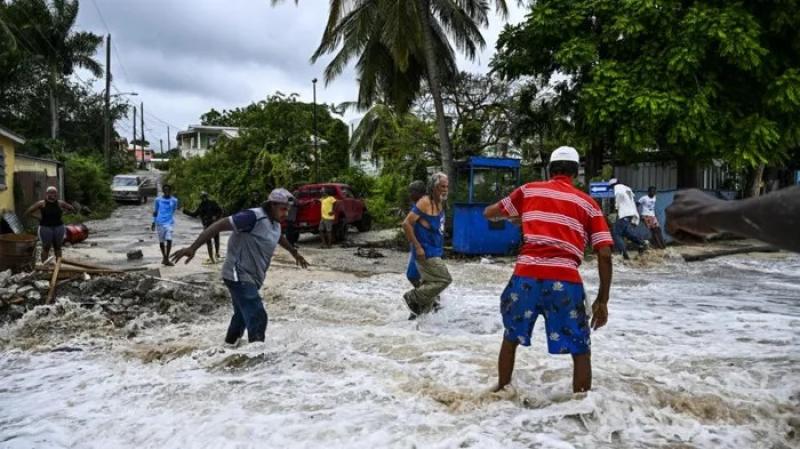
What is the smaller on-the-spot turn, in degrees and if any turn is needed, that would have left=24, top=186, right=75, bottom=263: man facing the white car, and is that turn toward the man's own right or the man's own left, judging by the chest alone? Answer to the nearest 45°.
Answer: approximately 180°

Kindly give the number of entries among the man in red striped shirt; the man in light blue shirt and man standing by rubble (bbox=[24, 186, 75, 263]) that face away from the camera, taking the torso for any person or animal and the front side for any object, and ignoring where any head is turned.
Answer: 1

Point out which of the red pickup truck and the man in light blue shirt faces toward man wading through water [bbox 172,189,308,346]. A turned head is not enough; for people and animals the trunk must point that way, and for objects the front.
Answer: the man in light blue shirt

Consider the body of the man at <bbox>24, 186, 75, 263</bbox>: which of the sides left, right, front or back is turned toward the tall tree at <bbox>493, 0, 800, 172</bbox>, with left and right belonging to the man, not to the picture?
left

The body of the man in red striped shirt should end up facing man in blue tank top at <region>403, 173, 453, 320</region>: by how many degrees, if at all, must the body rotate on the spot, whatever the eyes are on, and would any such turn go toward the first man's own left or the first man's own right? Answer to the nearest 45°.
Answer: approximately 45° to the first man's own left

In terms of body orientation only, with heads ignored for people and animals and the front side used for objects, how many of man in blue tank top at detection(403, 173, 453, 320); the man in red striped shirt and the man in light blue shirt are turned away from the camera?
1

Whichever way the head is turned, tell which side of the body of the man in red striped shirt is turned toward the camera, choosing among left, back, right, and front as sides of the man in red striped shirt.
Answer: back

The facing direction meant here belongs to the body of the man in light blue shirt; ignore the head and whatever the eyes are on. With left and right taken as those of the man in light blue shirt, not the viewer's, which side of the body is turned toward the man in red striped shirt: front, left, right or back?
front

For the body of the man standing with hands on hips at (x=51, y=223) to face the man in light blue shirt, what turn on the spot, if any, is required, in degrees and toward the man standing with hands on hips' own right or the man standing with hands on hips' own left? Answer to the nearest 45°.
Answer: approximately 90° to the man standing with hands on hips' own left

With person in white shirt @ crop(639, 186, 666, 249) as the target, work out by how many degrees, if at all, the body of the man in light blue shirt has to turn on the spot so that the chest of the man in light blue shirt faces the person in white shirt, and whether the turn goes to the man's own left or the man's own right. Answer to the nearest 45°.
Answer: approximately 90° to the man's own left
